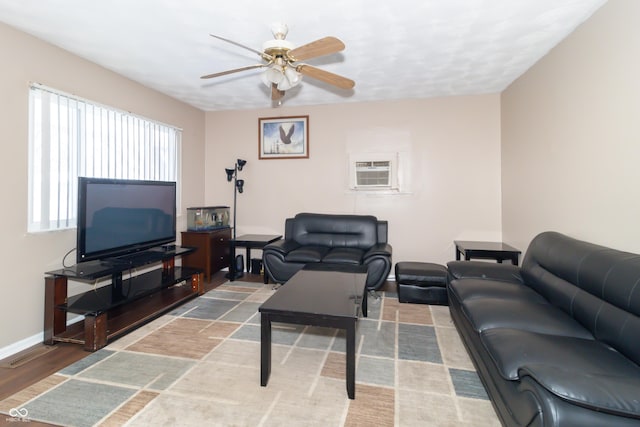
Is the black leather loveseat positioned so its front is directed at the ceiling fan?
yes

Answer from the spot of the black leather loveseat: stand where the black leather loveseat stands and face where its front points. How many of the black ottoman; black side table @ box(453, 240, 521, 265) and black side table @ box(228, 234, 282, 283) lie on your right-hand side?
1

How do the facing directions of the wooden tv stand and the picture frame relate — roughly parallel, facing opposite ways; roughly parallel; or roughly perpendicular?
roughly perpendicular

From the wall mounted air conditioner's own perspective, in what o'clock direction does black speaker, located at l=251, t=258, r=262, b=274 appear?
The black speaker is roughly at 3 o'clock from the wall mounted air conditioner.

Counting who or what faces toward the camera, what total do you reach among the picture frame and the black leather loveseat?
2

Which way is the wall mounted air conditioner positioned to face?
toward the camera

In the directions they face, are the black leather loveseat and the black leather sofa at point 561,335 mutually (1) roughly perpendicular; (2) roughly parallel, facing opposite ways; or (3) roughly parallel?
roughly perpendicular

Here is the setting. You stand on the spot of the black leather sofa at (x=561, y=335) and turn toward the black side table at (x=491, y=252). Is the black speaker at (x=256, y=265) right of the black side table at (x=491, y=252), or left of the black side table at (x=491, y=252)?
left

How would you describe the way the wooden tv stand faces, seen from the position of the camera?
facing the viewer and to the right of the viewer

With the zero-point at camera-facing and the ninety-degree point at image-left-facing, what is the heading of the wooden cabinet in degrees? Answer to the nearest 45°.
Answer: approximately 315°

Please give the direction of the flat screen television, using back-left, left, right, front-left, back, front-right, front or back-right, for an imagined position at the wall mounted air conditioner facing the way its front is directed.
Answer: front-right

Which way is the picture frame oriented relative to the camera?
toward the camera

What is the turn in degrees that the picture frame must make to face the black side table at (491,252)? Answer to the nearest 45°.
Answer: approximately 45° to its left
